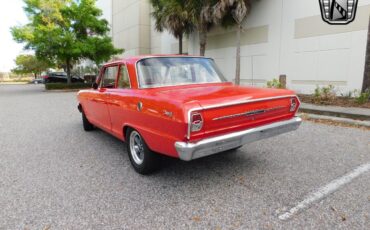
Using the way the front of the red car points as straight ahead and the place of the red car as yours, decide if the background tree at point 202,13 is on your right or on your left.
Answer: on your right

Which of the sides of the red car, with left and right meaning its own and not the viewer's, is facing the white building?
right

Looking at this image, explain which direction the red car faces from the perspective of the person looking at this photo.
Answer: facing away from the viewer and to the left of the viewer

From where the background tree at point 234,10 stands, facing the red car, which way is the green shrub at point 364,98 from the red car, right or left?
left

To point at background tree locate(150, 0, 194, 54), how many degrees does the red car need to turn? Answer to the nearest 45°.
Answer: approximately 45° to its right

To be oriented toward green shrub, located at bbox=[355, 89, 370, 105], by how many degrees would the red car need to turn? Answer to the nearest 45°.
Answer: approximately 90° to its right

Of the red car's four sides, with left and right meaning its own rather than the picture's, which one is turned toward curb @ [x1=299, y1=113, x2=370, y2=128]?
right

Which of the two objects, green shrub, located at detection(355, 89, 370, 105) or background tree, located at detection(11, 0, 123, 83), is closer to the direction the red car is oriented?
the background tree
